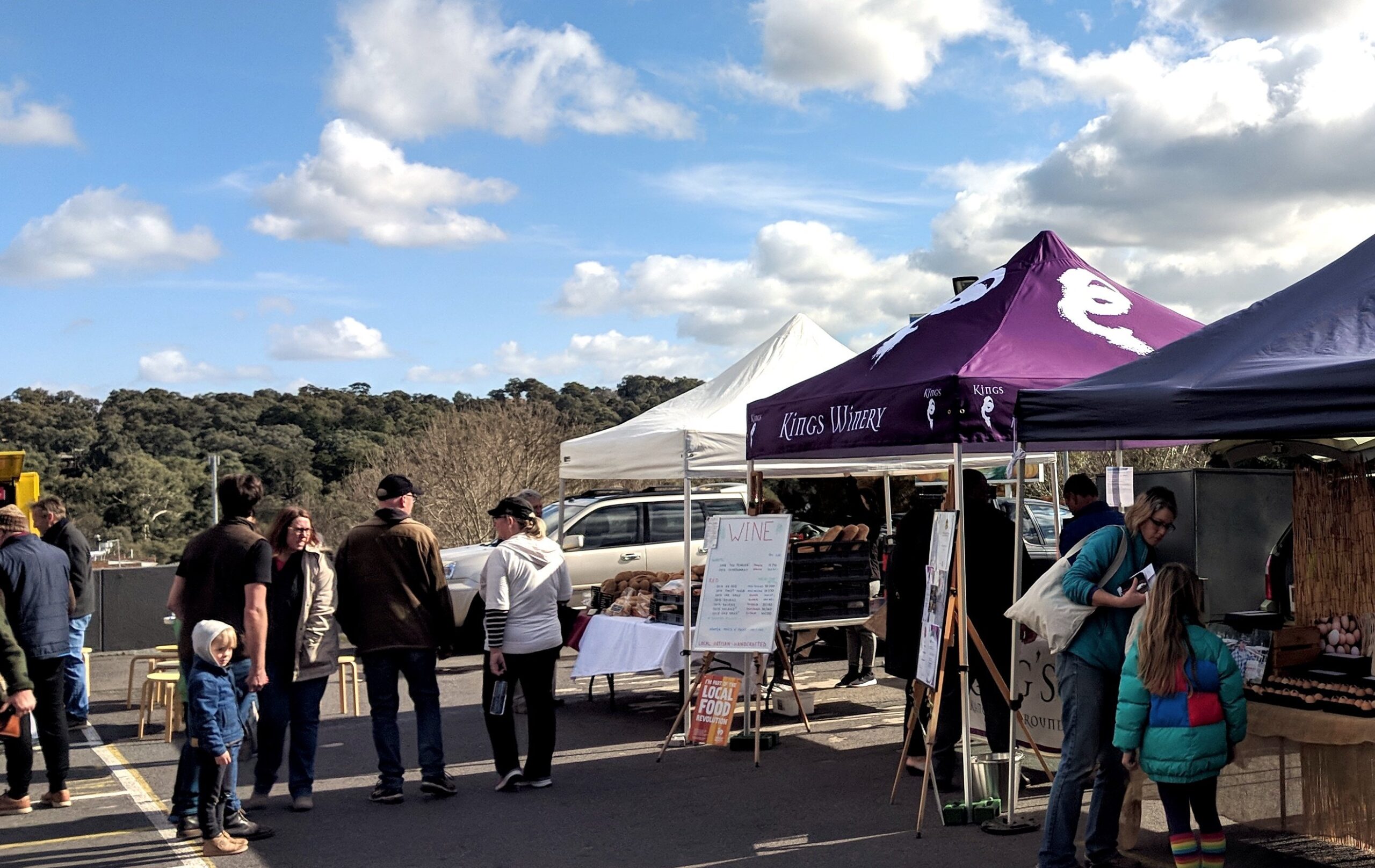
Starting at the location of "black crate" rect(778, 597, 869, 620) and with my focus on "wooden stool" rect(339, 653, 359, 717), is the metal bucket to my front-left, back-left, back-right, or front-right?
back-left

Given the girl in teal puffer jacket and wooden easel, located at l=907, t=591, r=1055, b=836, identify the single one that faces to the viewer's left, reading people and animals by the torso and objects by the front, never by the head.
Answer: the wooden easel

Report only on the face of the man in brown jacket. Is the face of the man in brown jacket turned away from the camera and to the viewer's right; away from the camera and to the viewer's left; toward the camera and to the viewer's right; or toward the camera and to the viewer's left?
away from the camera and to the viewer's right

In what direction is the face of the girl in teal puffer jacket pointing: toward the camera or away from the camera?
away from the camera

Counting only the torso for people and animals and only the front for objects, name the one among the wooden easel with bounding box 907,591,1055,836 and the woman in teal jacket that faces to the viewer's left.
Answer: the wooden easel

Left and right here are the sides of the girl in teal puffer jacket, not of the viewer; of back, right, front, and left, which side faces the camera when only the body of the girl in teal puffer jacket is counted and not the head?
back

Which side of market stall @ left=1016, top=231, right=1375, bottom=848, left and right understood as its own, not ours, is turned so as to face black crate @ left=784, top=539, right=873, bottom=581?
right

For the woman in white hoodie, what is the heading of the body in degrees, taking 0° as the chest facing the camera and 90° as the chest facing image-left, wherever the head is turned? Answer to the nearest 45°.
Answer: approximately 135°

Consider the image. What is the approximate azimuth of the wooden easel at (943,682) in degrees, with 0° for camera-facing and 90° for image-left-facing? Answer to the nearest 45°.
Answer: approximately 90°

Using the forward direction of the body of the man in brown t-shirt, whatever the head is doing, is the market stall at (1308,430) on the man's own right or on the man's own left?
on the man's own right

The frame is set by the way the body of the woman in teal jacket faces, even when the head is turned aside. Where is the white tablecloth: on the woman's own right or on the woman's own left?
on the woman's own left

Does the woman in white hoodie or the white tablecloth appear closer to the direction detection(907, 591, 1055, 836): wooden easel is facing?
the woman in white hoodie
